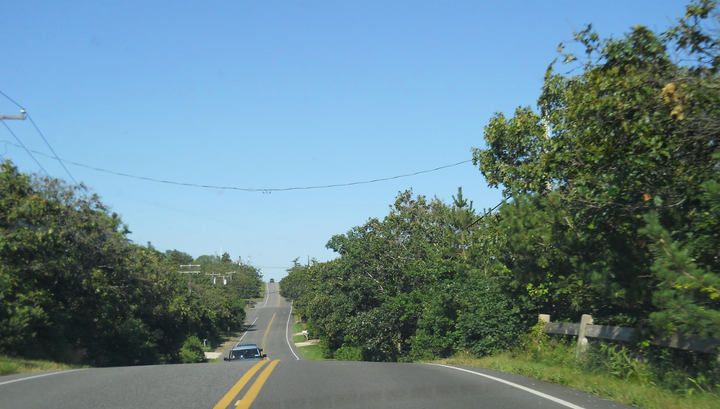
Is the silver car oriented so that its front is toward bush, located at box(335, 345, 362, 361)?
no

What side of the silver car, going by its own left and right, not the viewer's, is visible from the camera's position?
front

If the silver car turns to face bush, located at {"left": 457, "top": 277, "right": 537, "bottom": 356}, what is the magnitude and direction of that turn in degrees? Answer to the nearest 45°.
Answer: approximately 45° to its left

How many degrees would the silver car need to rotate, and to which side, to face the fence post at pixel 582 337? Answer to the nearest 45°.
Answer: approximately 45° to its left

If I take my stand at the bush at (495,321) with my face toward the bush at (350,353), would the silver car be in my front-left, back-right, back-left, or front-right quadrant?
front-left
